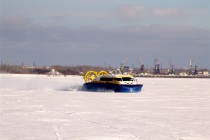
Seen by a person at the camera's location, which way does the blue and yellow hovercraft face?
facing the viewer and to the right of the viewer
